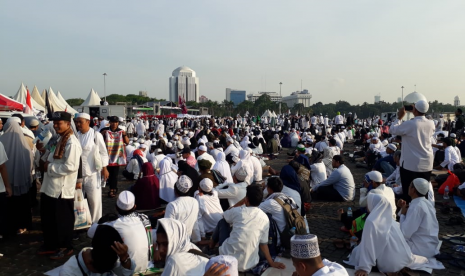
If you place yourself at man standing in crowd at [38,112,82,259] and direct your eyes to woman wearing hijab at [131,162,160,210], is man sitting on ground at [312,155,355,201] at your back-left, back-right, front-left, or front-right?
front-right

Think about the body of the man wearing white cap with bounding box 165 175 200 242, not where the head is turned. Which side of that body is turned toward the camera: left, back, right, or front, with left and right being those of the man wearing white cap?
back

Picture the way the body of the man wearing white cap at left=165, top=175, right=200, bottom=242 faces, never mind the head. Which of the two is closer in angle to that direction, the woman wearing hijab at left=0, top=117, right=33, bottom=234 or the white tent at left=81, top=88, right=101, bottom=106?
the white tent

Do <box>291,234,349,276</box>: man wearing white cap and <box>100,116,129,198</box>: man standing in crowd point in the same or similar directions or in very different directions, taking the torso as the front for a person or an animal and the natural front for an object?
very different directions

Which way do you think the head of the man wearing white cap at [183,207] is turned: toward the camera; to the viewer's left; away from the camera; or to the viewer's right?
away from the camera

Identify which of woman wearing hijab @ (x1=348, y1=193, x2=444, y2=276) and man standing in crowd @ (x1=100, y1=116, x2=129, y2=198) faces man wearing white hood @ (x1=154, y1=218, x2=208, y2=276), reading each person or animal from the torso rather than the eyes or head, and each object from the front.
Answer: the man standing in crowd

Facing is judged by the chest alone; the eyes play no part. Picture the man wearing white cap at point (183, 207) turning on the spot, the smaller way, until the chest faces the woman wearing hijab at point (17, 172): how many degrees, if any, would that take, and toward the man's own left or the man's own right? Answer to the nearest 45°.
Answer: approximately 45° to the man's own left

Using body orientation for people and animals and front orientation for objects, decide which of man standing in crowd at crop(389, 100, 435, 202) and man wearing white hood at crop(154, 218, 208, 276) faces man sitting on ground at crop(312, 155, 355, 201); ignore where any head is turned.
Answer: the man standing in crowd

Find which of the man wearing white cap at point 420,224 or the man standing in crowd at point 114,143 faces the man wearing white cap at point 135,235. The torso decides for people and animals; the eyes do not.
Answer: the man standing in crowd

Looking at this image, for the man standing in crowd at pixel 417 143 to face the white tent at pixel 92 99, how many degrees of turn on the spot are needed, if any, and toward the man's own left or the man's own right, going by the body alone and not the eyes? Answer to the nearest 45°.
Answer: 0° — they already face it

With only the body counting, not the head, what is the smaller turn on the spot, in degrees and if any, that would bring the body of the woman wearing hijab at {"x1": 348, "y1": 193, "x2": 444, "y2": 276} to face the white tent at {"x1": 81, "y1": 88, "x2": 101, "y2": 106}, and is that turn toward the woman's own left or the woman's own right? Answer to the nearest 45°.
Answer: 0° — they already face it

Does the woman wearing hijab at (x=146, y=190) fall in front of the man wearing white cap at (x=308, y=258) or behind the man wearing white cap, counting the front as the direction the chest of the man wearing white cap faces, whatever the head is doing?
in front

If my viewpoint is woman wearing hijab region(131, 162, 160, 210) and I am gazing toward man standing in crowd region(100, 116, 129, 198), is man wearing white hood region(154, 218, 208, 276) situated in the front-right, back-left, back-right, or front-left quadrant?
back-left

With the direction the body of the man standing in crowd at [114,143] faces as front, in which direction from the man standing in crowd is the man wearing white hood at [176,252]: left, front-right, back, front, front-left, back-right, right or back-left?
front

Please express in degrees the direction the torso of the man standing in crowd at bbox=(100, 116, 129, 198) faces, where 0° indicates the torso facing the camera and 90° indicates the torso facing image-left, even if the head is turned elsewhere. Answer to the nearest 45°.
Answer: approximately 0°

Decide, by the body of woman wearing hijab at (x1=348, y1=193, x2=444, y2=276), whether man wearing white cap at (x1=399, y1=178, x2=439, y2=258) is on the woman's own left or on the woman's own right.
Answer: on the woman's own right
